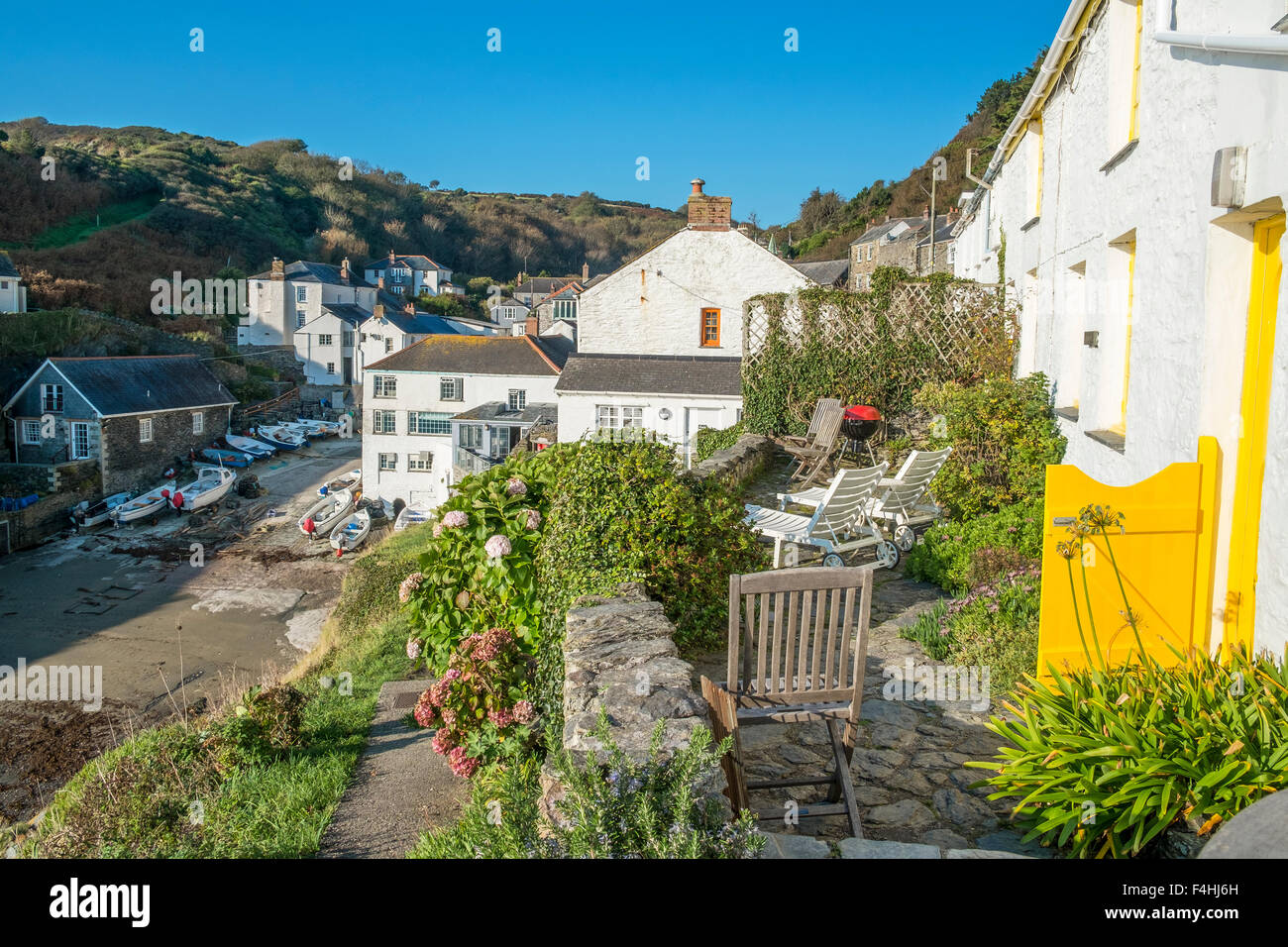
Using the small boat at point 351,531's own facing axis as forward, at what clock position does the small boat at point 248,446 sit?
the small boat at point 248,446 is roughly at 10 o'clock from the small boat at point 351,531.

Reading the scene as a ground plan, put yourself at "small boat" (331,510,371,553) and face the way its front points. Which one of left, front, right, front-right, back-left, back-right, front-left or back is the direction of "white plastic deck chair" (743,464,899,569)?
back-right

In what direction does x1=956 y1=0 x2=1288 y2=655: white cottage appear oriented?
to the viewer's left

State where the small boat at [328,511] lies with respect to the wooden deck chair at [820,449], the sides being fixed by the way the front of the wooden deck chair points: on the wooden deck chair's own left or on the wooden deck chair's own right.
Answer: on the wooden deck chair's own right

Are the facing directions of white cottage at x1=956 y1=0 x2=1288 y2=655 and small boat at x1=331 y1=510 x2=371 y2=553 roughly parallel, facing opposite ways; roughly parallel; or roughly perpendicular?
roughly perpendicular
